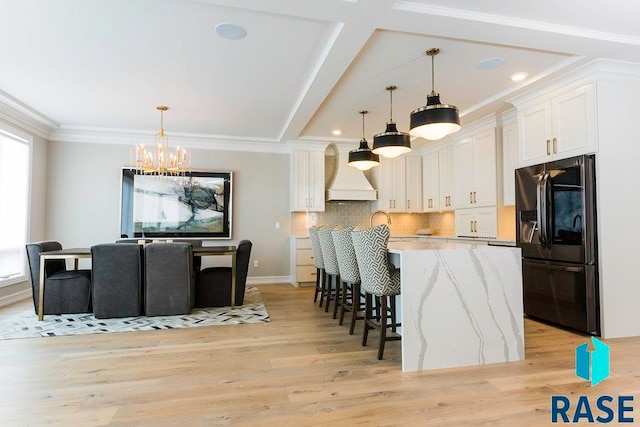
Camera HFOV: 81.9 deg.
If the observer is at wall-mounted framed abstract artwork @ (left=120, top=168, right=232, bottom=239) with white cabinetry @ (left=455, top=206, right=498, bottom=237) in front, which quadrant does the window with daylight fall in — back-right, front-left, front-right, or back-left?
back-right

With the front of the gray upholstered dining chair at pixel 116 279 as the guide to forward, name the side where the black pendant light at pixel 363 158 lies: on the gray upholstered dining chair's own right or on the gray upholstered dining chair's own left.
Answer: on the gray upholstered dining chair's own right

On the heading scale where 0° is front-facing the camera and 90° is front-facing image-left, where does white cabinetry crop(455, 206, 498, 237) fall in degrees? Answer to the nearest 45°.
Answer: approximately 45°

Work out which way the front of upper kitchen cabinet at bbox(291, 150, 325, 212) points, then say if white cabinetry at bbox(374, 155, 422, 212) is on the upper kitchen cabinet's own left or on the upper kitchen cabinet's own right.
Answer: on the upper kitchen cabinet's own left

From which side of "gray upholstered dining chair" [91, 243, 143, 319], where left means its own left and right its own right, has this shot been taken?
back

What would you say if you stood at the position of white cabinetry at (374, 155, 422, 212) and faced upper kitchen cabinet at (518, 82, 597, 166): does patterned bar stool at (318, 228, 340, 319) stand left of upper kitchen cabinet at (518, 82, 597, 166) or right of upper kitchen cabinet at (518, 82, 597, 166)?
right

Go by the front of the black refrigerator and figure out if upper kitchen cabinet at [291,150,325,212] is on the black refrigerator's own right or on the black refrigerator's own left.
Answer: on the black refrigerator's own right

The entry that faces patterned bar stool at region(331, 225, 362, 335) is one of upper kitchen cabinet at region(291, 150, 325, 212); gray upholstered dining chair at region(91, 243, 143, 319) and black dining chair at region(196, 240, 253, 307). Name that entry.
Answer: the upper kitchen cabinet
